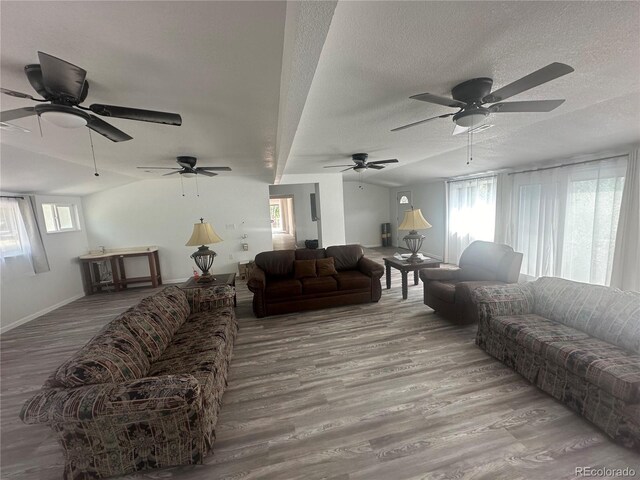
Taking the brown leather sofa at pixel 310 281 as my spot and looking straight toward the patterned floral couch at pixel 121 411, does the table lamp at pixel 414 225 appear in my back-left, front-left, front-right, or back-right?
back-left

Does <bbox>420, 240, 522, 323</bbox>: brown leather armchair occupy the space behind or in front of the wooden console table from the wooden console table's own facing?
in front

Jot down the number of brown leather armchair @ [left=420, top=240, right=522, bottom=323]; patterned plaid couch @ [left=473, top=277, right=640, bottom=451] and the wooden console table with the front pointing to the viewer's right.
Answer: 0

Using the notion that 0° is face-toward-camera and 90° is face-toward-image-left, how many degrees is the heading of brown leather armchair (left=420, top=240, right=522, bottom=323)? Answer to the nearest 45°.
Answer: approximately 45°

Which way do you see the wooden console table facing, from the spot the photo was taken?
facing the viewer

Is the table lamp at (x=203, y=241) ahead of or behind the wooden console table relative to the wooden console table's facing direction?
ahead

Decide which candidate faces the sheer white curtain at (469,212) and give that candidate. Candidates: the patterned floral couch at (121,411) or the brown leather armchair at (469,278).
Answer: the patterned floral couch

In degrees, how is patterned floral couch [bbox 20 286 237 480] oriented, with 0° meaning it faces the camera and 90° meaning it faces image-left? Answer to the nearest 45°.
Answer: approximately 270°

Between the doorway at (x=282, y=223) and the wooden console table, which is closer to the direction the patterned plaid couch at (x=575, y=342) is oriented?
the wooden console table

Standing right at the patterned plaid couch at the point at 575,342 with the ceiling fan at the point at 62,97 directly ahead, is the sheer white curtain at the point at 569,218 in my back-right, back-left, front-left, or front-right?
back-right

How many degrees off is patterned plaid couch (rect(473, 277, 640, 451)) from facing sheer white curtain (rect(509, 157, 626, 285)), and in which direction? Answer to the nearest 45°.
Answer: approximately 135° to its right

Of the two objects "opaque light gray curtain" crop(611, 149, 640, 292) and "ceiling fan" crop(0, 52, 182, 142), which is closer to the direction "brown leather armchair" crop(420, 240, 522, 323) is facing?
the ceiling fan

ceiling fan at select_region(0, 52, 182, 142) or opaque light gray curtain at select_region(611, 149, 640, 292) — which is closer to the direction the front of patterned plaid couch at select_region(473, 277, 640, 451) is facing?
the ceiling fan

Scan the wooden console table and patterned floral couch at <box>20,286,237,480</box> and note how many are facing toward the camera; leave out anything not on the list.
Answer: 1
